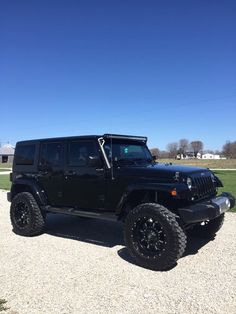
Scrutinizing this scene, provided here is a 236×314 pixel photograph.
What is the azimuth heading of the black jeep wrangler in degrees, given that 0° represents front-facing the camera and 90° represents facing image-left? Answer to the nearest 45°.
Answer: approximately 315°
